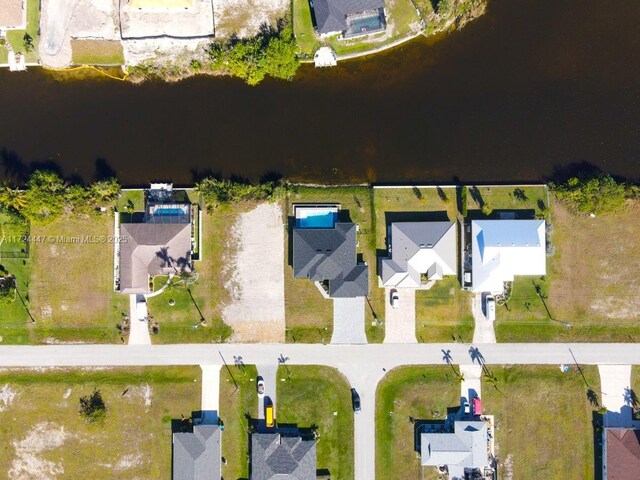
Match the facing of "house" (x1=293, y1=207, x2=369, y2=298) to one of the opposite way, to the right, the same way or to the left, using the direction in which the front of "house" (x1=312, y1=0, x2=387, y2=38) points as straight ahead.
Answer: the opposite way

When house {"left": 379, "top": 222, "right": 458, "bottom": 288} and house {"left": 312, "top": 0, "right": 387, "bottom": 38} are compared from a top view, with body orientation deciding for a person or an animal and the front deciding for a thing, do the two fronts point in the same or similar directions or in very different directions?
very different directions

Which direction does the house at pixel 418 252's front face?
toward the camera

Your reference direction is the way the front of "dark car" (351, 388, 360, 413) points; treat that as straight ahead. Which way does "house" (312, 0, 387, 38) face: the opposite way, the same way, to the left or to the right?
the opposite way

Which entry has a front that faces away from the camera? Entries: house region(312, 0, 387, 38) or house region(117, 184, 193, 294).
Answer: house region(312, 0, 387, 38)

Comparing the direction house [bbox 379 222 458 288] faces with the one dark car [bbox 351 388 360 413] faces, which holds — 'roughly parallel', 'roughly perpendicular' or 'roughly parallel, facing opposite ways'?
roughly parallel

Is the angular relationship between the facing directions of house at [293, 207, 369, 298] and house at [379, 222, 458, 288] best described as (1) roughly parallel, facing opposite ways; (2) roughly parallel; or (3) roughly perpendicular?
roughly parallel

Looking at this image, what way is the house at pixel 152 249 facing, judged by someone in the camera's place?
facing the viewer

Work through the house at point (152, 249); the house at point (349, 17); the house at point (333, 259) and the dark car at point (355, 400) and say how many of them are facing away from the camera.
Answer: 1

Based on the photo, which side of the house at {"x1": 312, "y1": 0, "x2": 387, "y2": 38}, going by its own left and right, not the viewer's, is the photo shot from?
back

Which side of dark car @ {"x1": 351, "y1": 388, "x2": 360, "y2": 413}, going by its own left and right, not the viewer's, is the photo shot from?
front

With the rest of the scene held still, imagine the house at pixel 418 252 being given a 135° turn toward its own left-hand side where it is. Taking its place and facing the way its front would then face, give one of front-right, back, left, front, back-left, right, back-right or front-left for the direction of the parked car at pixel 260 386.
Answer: back-left
